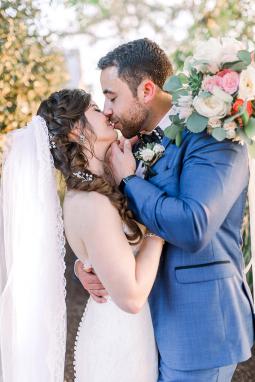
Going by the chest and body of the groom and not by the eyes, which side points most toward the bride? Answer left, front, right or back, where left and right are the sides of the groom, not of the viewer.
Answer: front

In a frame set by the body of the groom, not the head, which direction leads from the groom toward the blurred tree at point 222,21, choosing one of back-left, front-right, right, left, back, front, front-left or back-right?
right

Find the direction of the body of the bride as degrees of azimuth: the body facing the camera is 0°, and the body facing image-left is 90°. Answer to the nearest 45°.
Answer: approximately 270°

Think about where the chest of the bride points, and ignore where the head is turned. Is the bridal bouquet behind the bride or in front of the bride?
in front

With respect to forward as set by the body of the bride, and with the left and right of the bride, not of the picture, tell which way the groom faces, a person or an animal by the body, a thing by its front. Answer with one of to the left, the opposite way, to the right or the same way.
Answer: the opposite way

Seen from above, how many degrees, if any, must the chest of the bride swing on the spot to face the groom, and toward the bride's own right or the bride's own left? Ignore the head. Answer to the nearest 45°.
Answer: approximately 45° to the bride's own right

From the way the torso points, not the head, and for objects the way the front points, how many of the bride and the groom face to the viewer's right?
1

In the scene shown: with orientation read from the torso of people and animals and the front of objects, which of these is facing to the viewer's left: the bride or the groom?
the groom

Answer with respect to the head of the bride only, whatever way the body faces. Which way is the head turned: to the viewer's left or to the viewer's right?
to the viewer's right

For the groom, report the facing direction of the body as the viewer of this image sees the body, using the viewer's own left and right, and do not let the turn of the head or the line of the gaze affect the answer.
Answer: facing to the left of the viewer

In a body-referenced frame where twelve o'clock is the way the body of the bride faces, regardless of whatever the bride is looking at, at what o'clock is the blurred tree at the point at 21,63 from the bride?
The blurred tree is roughly at 9 o'clock from the bride.

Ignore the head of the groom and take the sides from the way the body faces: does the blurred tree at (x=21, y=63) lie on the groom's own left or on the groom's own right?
on the groom's own right
